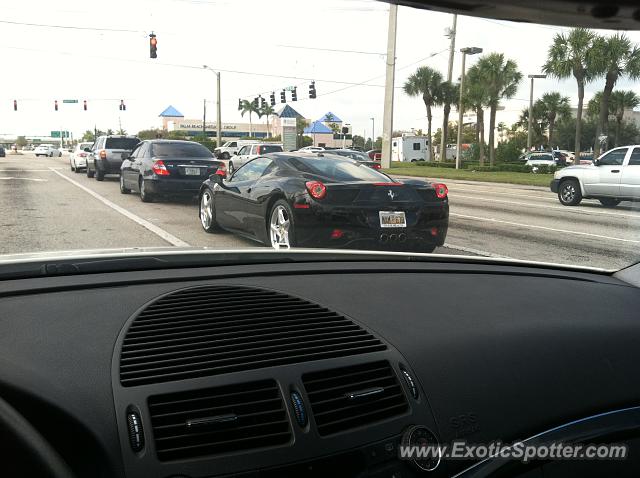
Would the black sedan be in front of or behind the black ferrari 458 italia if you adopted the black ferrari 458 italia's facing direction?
in front

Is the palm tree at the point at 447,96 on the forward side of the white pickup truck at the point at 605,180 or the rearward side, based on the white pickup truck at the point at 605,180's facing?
on the forward side

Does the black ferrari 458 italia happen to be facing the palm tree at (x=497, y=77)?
no

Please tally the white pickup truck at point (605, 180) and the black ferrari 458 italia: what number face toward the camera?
0

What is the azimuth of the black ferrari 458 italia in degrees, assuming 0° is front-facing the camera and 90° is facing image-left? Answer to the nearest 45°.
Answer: approximately 135°

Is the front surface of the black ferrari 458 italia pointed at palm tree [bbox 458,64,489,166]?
no
